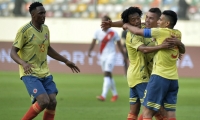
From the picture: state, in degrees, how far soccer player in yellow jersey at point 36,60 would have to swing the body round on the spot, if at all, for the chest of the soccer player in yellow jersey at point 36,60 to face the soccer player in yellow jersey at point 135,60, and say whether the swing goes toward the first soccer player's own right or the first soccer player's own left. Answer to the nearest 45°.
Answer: approximately 45° to the first soccer player's own left
